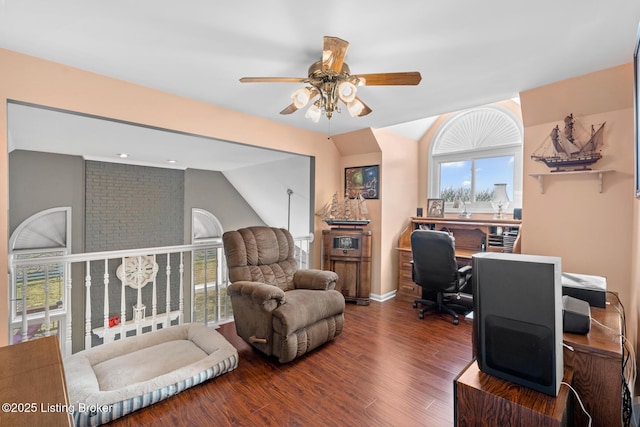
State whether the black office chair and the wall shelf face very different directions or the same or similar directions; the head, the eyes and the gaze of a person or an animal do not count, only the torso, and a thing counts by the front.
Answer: very different directions

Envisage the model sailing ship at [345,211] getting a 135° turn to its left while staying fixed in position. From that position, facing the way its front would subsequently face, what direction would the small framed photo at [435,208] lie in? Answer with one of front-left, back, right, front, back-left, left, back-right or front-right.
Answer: front-left

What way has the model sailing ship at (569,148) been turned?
to the viewer's left

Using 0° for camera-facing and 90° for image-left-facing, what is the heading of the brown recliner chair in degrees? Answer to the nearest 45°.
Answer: approximately 315°

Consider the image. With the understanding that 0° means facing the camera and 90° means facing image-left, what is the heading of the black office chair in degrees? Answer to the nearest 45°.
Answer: approximately 225°

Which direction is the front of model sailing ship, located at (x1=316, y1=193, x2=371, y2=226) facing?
to the viewer's left

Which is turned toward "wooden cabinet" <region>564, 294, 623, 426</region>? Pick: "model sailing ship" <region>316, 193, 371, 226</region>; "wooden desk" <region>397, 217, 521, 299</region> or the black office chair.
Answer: the wooden desk

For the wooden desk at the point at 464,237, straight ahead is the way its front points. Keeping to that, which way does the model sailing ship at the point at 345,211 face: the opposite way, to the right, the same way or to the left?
to the right

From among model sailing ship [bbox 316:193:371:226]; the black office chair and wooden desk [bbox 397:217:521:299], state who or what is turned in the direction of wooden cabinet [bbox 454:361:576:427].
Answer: the wooden desk
